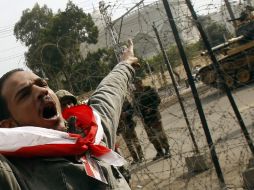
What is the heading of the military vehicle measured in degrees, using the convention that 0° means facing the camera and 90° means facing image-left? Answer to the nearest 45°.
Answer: approximately 90°

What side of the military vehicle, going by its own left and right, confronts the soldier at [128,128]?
left
